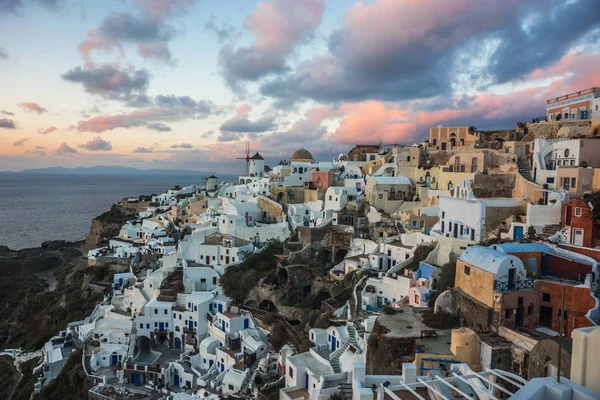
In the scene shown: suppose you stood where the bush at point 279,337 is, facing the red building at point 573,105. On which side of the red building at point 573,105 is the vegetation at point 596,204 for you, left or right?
right

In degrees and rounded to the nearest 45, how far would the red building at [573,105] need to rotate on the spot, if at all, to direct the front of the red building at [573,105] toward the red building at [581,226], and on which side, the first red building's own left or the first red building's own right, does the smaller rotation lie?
approximately 45° to the first red building's own left

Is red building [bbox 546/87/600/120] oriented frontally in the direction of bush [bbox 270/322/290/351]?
yes

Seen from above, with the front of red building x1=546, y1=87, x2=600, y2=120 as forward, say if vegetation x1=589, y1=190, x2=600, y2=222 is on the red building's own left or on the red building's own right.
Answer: on the red building's own left

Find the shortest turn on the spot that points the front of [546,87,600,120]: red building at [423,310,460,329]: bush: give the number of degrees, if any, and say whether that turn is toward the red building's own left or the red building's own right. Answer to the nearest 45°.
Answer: approximately 45° to the red building's own left

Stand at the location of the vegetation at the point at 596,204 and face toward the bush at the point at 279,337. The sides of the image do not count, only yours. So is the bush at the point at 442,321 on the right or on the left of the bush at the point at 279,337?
left

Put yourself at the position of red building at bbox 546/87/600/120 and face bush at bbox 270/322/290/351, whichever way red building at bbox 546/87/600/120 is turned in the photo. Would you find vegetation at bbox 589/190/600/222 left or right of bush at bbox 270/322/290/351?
left

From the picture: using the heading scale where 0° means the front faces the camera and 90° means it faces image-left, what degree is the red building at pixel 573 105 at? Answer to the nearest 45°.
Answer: approximately 45°
